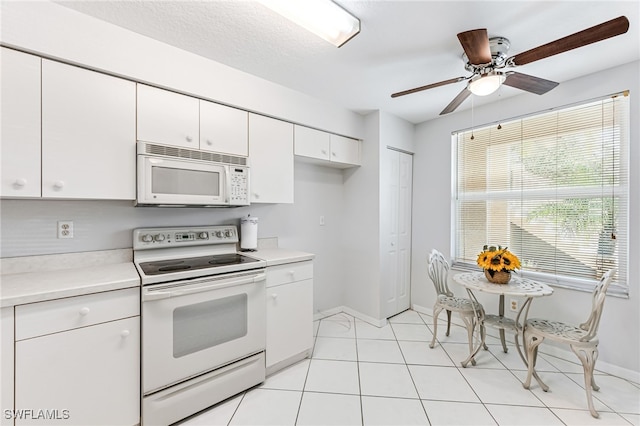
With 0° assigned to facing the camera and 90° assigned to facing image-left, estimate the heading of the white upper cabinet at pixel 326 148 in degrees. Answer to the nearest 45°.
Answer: approximately 315°

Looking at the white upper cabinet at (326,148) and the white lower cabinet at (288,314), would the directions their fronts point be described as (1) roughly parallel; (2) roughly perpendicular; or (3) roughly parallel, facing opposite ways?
roughly parallel

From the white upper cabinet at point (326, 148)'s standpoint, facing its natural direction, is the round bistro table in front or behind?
in front

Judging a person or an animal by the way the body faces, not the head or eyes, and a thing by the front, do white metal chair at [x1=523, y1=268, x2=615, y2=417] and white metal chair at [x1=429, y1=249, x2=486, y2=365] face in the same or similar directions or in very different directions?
very different directions

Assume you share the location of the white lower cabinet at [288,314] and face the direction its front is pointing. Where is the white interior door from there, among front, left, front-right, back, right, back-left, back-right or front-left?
left

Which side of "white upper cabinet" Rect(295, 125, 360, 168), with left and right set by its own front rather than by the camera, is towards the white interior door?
left

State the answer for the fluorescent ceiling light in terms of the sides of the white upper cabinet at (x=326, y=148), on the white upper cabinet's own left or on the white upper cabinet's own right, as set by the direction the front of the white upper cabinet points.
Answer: on the white upper cabinet's own right

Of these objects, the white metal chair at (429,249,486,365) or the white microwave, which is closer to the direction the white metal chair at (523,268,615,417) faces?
the white metal chair

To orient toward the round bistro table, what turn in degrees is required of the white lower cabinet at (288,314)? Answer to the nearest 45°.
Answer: approximately 45° to its left

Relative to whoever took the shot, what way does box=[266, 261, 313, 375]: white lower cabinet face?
facing the viewer and to the right of the viewer

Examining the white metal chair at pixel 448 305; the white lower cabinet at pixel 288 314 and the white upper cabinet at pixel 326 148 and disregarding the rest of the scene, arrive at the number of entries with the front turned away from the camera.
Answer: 0

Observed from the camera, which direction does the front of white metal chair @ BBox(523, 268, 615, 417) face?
facing away from the viewer and to the left of the viewer
